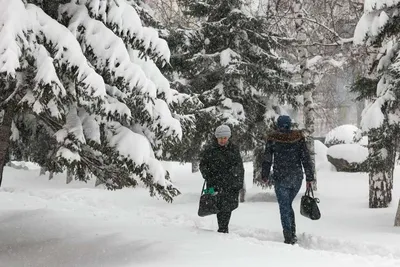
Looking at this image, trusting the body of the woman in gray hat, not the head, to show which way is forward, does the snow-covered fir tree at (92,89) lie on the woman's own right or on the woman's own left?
on the woman's own right

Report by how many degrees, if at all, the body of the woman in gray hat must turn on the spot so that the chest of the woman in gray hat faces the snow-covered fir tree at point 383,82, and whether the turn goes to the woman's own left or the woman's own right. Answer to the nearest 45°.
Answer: approximately 90° to the woman's own left

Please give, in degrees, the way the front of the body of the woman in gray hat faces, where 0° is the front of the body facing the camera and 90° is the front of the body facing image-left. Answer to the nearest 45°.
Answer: approximately 0°

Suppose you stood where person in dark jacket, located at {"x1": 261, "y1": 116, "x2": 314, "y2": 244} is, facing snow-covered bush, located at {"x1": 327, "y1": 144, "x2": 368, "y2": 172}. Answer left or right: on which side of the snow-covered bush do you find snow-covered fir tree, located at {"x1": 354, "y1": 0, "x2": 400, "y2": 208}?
right

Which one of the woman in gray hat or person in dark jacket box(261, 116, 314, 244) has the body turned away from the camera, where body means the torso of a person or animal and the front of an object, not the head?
the person in dark jacket

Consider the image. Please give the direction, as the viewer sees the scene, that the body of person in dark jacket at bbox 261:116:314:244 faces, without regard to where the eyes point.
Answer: away from the camera

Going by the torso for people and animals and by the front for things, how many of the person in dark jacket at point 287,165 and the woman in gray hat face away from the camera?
1

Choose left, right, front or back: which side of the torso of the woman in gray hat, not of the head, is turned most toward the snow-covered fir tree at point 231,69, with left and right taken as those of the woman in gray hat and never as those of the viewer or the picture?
back
